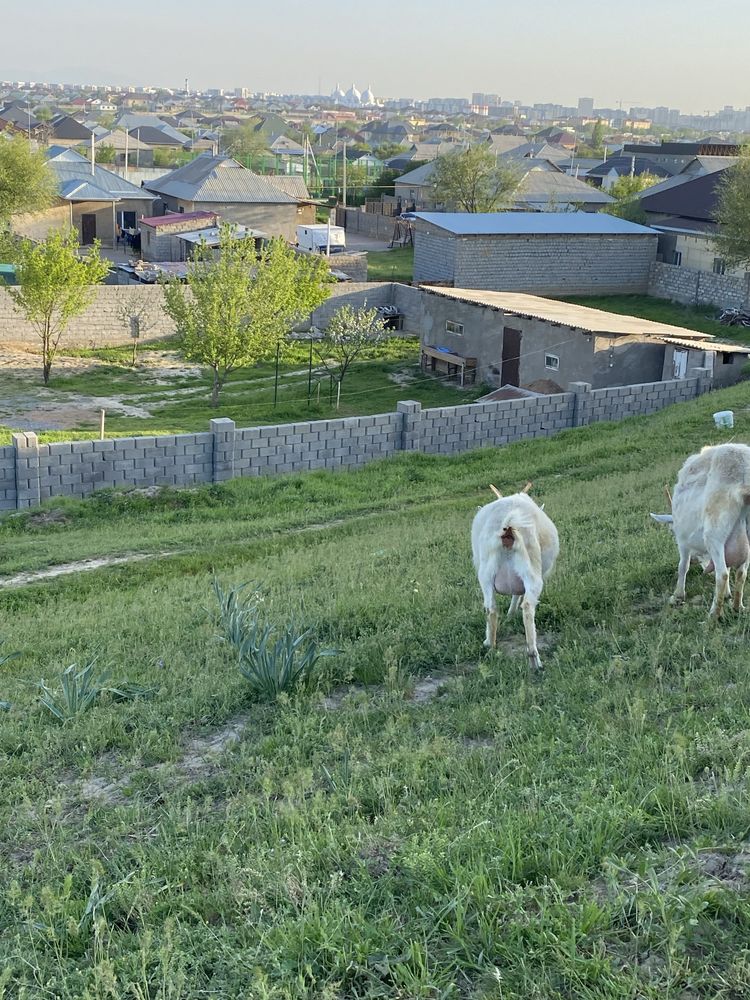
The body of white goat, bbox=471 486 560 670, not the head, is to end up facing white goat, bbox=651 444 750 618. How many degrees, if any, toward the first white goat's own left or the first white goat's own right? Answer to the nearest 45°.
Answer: approximately 90° to the first white goat's own right

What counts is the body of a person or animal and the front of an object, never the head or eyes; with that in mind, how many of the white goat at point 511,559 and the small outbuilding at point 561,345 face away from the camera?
1

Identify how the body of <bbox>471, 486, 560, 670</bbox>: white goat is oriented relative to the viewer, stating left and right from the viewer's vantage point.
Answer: facing away from the viewer

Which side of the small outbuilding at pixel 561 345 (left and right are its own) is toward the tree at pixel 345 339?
right

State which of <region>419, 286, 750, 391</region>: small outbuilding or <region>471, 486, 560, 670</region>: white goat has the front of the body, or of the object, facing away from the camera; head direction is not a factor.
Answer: the white goat

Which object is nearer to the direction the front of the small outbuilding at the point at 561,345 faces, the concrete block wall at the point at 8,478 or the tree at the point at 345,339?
the concrete block wall
